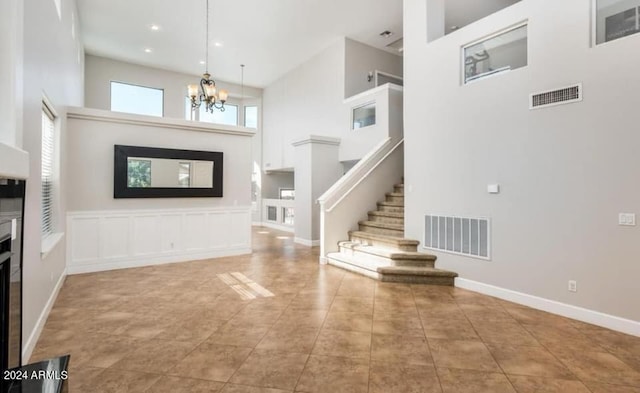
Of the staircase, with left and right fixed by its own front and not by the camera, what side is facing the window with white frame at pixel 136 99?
right

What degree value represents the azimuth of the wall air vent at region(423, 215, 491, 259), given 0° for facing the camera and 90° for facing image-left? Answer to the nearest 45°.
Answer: approximately 45°

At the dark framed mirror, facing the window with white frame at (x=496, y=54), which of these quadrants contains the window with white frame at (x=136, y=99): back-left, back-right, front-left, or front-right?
back-left

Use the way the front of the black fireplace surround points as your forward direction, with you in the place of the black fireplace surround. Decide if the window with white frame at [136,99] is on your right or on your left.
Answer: on your left

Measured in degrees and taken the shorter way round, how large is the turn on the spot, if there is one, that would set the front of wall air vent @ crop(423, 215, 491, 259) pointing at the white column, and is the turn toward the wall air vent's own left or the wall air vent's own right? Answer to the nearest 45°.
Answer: approximately 90° to the wall air vent's own right

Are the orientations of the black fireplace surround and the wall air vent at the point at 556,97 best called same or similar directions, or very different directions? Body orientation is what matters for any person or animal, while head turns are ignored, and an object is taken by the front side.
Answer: very different directions
